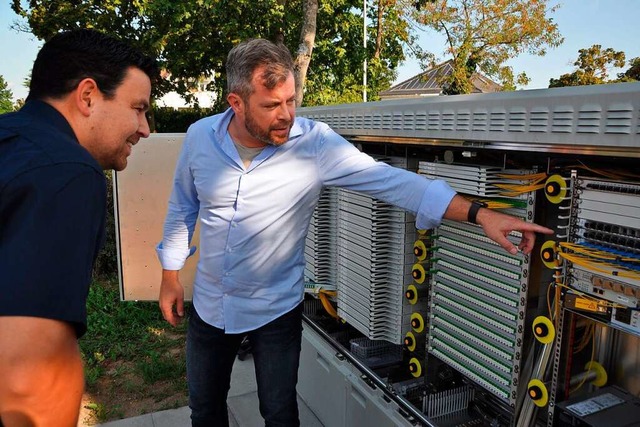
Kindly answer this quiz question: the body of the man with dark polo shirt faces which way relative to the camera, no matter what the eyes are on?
to the viewer's right

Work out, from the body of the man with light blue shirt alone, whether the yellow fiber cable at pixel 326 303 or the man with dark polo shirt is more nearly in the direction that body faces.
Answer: the man with dark polo shirt

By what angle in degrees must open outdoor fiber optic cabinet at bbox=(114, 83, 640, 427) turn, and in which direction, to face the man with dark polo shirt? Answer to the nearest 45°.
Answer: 0° — it already faces them

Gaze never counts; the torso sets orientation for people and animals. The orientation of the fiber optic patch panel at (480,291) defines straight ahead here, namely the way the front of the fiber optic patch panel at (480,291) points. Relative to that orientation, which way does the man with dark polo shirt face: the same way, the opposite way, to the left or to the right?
the opposite way

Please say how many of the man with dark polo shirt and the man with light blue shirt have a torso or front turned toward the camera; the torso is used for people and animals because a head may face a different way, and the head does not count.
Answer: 1

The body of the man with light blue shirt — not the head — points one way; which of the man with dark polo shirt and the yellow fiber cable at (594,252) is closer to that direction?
the man with dark polo shirt

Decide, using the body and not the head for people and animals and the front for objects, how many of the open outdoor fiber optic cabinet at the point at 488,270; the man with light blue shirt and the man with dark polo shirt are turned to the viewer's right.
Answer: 1

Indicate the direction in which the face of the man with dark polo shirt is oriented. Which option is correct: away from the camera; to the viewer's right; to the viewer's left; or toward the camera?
to the viewer's right

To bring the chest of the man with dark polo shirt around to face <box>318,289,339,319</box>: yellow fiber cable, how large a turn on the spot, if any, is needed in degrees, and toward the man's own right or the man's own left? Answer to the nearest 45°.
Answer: approximately 45° to the man's own left

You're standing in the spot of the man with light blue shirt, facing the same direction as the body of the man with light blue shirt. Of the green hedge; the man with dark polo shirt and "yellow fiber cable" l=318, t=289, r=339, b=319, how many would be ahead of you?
1
